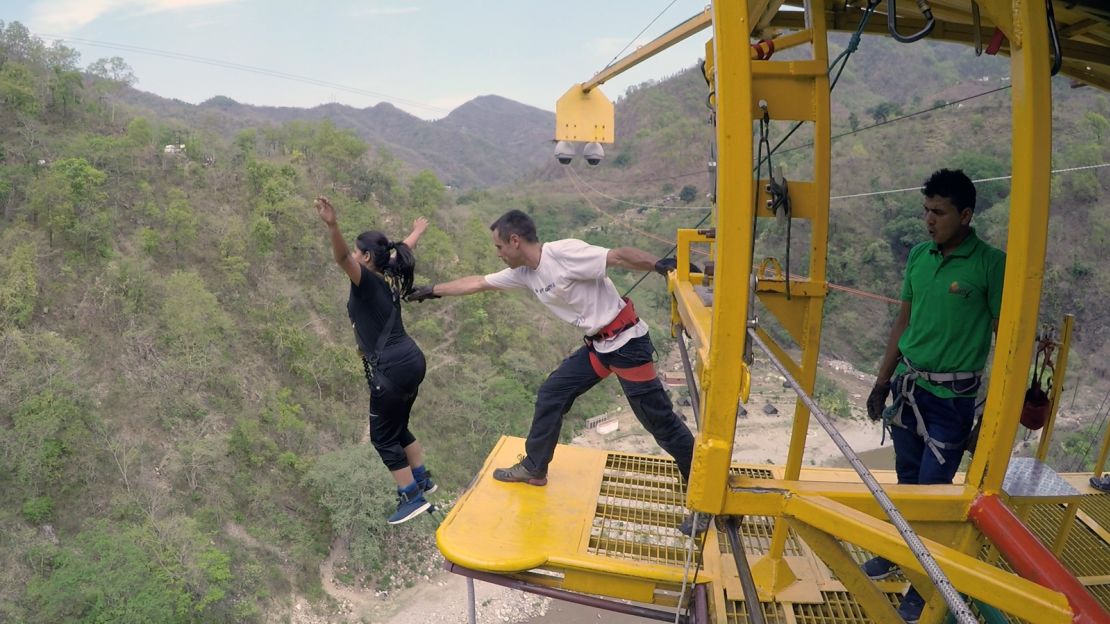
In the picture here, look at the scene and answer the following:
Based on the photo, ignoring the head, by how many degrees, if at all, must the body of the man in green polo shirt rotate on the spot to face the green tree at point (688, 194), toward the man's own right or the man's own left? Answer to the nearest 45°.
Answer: approximately 135° to the man's own right

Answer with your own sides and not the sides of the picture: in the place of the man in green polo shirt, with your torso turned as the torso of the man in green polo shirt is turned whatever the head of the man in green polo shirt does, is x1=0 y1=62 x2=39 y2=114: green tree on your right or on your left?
on your right

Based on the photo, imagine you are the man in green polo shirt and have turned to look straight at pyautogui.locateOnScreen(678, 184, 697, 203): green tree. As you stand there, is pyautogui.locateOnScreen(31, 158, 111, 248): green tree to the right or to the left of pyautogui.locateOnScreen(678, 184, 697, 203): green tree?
left

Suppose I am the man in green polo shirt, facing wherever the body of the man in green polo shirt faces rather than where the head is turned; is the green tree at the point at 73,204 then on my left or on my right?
on my right

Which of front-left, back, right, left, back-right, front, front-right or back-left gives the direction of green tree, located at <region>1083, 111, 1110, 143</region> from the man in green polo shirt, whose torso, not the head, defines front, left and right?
back-right

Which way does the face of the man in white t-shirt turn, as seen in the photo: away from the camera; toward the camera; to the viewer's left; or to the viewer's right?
to the viewer's left

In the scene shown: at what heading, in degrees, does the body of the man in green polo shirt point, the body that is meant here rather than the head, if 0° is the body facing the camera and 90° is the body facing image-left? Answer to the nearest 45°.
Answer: approximately 45°
